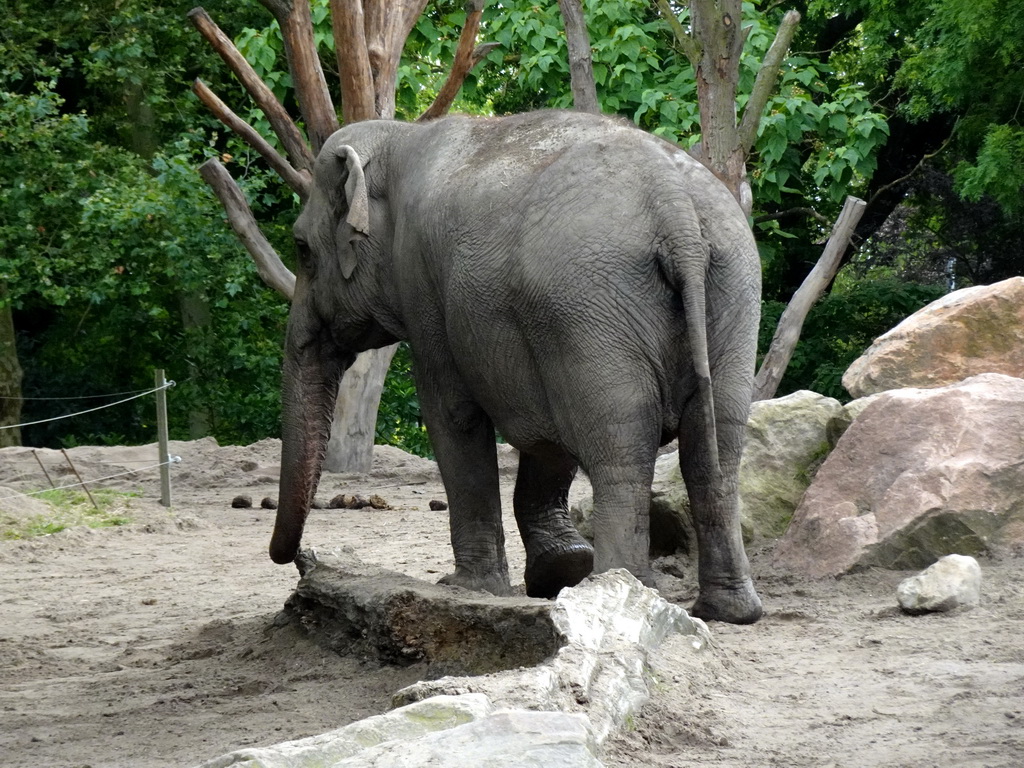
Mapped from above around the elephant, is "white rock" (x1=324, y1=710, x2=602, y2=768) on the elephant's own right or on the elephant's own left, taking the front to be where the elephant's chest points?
on the elephant's own left

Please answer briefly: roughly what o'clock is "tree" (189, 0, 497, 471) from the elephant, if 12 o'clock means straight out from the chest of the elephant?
The tree is roughly at 1 o'clock from the elephant.

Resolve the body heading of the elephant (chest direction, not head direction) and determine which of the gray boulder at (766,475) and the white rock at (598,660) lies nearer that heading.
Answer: the gray boulder

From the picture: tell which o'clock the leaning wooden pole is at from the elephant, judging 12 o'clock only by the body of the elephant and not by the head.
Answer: The leaning wooden pole is roughly at 2 o'clock from the elephant.

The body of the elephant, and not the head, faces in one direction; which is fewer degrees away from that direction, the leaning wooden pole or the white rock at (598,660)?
the leaning wooden pole

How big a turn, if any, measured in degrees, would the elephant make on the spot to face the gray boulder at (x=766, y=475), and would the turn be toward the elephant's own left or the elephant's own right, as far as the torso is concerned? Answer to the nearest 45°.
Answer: approximately 90° to the elephant's own right

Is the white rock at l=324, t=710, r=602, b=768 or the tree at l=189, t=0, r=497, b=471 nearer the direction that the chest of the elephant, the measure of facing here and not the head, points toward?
the tree

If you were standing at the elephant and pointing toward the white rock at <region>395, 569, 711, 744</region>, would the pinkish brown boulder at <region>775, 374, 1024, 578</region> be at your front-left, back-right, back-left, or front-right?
back-left

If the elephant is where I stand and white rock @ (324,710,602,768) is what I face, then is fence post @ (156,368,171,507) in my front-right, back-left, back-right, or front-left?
back-right

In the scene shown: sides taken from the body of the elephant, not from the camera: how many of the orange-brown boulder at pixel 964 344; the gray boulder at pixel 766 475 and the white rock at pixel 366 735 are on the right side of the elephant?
2

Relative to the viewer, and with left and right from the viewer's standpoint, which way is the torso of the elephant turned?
facing away from the viewer and to the left of the viewer

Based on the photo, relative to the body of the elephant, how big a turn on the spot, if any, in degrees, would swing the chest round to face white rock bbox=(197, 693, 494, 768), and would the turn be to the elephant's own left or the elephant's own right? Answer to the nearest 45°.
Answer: approximately 135° to the elephant's own left

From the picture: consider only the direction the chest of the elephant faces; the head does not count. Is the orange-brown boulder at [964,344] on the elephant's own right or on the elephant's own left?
on the elephant's own right

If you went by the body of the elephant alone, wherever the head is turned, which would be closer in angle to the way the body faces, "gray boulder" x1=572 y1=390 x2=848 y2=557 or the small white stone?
the gray boulder

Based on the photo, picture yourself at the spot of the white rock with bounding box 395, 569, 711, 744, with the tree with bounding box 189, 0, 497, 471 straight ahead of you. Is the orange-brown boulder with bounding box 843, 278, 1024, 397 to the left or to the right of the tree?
right

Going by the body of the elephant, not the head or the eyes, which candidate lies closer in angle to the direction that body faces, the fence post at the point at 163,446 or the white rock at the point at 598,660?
the fence post

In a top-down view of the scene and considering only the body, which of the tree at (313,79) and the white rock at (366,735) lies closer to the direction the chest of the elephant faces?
the tree
